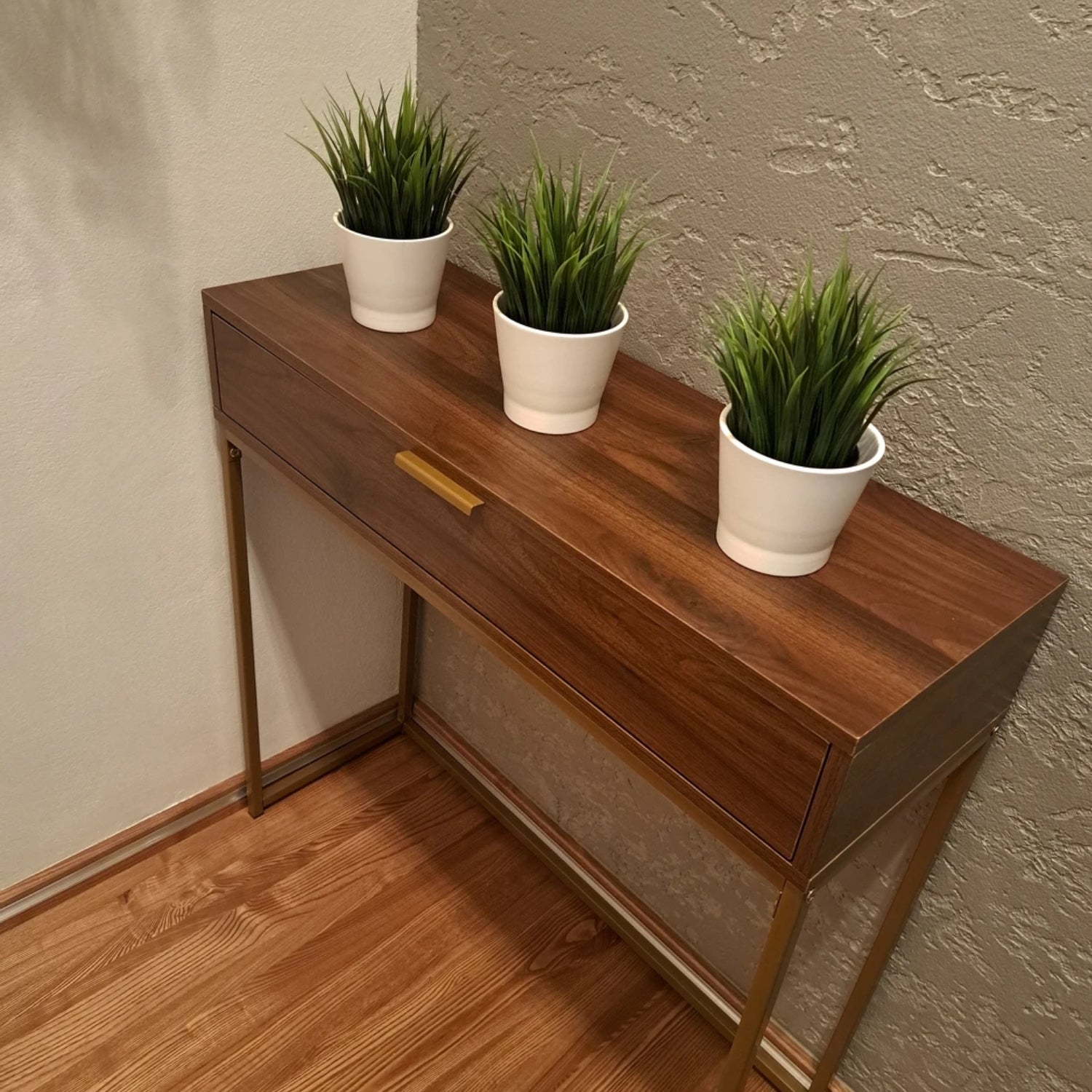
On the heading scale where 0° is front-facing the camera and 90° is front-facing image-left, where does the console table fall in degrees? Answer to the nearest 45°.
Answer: approximately 45°
